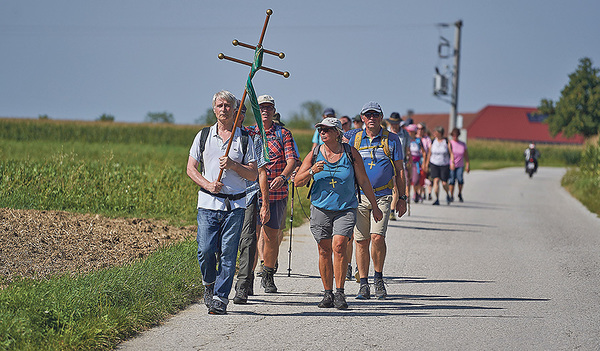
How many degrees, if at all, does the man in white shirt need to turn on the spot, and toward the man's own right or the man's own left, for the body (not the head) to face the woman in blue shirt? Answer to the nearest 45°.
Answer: approximately 90° to the man's own left

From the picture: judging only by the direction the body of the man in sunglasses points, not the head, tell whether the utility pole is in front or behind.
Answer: behind

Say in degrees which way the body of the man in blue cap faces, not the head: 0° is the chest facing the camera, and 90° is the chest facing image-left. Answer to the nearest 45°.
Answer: approximately 0°

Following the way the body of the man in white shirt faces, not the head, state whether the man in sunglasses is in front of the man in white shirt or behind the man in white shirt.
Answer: behind

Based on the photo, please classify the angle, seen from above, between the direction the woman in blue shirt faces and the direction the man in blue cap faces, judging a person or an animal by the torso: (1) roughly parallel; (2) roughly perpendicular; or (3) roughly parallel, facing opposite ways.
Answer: roughly parallel

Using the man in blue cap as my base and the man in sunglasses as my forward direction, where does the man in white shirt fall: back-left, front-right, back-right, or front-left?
front-left

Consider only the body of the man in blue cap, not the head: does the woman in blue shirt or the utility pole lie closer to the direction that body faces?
the woman in blue shirt

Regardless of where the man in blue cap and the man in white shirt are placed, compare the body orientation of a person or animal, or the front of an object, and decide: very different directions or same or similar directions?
same or similar directions

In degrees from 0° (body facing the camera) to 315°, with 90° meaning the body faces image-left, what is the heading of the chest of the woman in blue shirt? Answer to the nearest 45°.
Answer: approximately 0°

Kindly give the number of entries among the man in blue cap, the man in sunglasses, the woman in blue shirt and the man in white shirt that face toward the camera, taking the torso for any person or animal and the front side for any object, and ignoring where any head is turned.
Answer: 4

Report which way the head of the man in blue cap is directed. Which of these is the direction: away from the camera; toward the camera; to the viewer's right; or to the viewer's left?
toward the camera

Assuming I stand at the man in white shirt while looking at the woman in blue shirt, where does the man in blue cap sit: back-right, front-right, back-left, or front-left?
front-left
